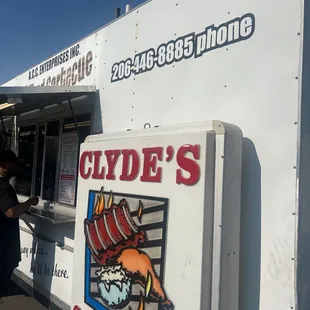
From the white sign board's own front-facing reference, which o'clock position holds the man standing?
The man standing is roughly at 3 o'clock from the white sign board.

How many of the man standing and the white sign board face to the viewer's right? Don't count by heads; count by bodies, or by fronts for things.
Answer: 1

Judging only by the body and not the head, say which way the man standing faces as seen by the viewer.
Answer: to the viewer's right

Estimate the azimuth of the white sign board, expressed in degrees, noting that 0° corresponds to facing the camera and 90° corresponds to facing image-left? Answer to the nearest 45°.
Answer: approximately 45°
